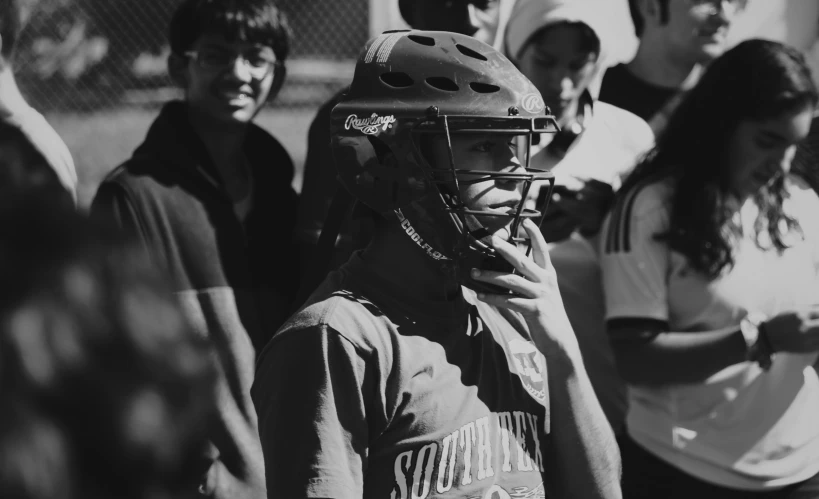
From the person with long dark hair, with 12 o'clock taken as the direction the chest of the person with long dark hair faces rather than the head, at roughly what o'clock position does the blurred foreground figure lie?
The blurred foreground figure is roughly at 2 o'clock from the person with long dark hair.

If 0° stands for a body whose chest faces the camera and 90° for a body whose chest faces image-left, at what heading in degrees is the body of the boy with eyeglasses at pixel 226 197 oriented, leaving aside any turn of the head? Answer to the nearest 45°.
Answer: approximately 315°

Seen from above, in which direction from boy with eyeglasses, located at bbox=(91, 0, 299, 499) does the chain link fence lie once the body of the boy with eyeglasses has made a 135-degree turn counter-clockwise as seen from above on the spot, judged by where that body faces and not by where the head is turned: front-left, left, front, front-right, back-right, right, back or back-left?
front

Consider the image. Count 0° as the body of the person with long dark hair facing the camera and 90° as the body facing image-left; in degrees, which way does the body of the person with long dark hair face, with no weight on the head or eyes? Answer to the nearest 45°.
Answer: approximately 315°

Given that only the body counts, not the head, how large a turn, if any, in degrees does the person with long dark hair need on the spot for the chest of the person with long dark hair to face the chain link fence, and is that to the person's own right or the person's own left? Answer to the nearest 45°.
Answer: approximately 180°

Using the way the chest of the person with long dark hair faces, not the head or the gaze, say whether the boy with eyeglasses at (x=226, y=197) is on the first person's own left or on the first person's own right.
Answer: on the first person's own right
